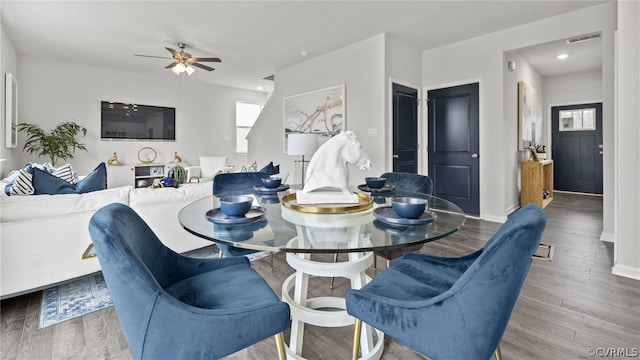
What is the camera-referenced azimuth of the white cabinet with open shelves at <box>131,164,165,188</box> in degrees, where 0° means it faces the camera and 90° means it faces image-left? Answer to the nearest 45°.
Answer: approximately 0°

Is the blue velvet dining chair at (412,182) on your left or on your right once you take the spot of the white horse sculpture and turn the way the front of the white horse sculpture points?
on your left

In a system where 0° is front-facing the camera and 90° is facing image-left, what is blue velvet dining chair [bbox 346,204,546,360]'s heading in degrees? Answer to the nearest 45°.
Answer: approximately 135°

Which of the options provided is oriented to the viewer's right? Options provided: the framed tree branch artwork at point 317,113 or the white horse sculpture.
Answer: the white horse sculpture

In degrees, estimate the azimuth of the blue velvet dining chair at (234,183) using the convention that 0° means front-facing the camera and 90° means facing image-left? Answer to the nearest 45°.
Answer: approximately 315°

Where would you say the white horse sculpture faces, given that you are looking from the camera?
facing to the right of the viewer

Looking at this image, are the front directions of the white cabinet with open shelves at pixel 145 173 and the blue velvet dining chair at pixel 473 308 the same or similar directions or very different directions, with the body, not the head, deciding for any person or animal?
very different directions

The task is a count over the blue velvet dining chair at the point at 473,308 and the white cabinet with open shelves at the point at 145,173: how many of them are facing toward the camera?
1

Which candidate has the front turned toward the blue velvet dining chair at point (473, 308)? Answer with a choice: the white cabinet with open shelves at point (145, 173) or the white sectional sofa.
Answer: the white cabinet with open shelves
